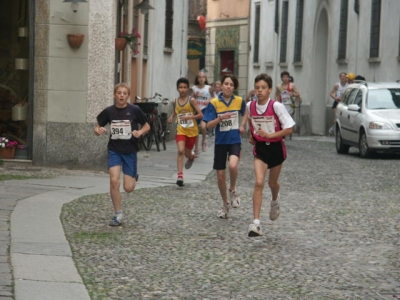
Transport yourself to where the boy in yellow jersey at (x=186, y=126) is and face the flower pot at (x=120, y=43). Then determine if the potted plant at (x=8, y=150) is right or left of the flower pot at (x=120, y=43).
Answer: left

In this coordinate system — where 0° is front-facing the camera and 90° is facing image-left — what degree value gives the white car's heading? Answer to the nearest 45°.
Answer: approximately 315°

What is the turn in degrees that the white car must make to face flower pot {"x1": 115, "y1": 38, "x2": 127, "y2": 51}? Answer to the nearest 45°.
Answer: approximately 90° to its right

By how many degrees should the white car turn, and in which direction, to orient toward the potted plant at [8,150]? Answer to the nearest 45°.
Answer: approximately 90° to its right

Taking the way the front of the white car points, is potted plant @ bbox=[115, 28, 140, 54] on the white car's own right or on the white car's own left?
on the white car's own right

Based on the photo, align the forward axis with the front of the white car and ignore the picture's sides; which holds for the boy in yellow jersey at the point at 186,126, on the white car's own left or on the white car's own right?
on the white car's own right

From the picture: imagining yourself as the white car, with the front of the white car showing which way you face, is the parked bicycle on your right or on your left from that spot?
on your right
